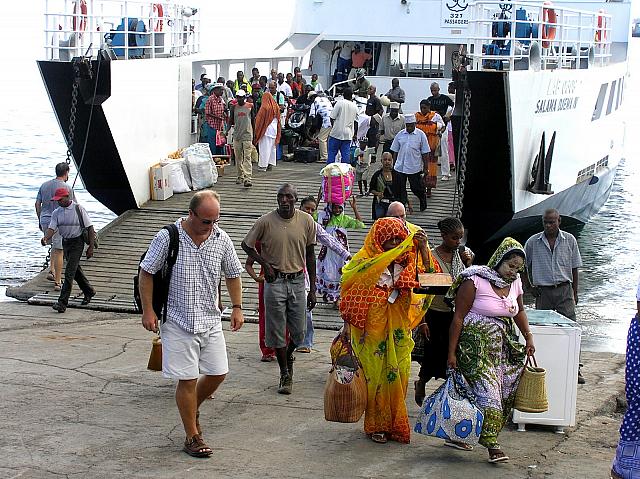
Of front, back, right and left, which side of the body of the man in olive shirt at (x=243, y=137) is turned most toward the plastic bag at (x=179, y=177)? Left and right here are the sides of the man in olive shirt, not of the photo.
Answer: right

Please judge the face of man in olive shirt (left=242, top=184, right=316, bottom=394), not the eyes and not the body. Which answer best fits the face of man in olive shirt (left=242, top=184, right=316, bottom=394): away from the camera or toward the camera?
toward the camera

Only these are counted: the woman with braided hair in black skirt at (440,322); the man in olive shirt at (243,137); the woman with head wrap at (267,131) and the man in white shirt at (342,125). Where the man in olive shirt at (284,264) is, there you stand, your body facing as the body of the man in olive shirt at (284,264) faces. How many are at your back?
3

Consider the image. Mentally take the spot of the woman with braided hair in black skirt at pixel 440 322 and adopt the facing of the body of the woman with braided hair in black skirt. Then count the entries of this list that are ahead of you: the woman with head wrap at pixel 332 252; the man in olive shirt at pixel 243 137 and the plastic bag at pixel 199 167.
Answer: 0

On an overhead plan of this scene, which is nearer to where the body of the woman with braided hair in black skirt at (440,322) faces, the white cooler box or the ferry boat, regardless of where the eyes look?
the white cooler box

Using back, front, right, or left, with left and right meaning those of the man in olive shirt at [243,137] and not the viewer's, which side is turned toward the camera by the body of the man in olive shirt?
front

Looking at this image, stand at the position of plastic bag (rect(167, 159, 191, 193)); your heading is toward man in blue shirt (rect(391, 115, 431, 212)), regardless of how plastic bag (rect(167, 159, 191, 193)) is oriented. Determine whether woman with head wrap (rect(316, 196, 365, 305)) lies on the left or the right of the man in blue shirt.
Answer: right

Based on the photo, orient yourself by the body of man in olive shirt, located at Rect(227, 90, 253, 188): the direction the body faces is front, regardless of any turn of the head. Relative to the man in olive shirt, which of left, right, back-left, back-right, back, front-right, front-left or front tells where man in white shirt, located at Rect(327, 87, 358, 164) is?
left

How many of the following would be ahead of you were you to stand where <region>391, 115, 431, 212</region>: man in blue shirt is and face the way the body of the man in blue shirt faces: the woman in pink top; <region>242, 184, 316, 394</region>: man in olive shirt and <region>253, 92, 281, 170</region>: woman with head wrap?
2

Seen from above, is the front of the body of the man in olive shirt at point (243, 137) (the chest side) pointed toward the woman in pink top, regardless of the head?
yes

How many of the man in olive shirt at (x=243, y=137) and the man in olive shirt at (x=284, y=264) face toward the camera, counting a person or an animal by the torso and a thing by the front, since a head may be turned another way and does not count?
2

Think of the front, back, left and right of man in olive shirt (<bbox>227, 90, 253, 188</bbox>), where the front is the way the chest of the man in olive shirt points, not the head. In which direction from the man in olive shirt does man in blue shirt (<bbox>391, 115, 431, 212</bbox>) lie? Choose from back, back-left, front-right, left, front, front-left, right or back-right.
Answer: front-left

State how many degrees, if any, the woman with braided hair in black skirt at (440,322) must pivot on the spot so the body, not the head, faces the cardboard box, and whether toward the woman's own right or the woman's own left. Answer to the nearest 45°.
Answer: approximately 180°

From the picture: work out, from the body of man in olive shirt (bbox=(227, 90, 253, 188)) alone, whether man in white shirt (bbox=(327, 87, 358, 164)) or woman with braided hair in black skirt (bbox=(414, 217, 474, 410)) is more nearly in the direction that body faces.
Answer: the woman with braided hair in black skirt

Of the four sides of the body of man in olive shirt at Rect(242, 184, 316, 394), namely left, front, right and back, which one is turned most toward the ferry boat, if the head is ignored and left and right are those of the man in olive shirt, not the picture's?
back

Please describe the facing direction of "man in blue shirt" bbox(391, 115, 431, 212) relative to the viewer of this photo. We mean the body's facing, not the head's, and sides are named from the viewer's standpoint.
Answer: facing the viewer
